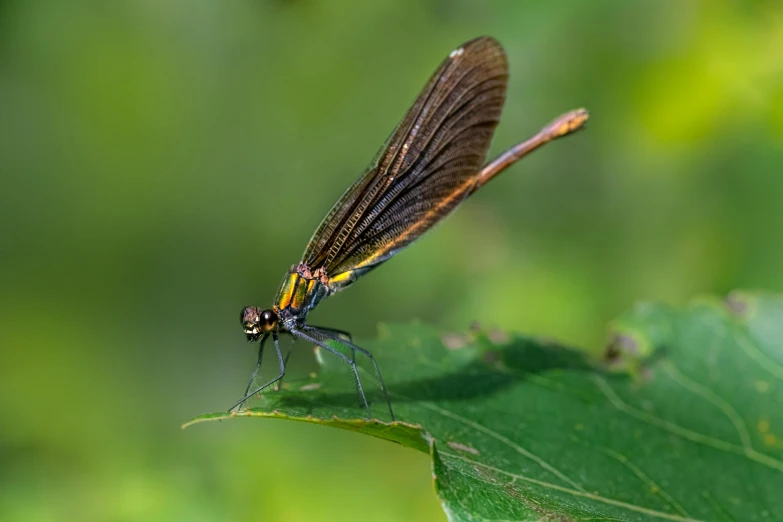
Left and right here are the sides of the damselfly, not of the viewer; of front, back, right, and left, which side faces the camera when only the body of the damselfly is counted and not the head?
left
